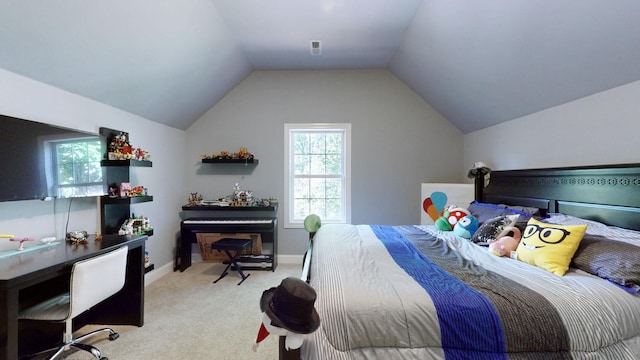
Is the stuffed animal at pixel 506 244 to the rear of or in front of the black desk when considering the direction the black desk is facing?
in front

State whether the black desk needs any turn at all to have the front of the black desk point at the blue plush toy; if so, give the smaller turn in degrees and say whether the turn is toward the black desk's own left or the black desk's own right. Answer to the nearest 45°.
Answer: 0° — it already faces it

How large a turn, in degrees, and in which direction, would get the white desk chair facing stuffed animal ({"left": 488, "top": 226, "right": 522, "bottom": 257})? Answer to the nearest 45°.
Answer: approximately 180°

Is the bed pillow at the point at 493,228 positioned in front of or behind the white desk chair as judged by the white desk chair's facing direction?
behind

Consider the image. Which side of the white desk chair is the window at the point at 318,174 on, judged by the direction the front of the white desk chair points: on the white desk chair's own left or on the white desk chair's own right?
on the white desk chair's own right

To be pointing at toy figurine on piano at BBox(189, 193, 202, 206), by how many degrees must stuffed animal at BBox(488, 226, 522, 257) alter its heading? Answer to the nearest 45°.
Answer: approximately 45° to its right

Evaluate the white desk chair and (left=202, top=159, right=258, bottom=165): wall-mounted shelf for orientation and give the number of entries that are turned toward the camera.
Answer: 1

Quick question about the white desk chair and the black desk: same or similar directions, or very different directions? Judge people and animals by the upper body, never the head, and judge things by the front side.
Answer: very different directions

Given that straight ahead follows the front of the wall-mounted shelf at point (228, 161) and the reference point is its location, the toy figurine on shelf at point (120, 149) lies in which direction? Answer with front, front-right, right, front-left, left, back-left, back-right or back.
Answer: front-right

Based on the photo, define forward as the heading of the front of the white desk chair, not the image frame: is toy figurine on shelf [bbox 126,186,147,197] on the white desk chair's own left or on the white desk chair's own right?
on the white desk chair's own right

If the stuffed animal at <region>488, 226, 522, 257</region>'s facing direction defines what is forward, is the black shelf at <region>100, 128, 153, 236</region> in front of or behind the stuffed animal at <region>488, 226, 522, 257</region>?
in front
